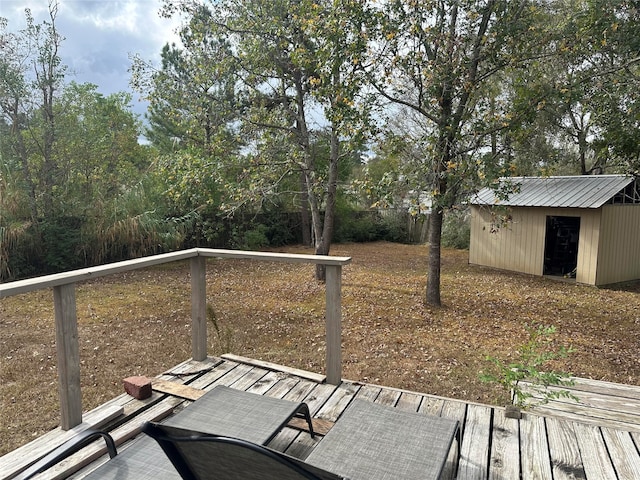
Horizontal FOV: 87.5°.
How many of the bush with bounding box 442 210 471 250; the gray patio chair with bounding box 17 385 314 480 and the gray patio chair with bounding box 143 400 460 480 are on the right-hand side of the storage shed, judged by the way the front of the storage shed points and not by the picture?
1

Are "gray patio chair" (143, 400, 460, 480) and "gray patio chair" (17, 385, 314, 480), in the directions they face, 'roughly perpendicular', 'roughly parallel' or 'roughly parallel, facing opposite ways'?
roughly parallel

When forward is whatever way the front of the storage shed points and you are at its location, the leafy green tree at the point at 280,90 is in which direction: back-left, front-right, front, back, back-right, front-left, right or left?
front

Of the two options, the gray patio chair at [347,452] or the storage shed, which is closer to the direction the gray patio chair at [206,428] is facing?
the storage shed

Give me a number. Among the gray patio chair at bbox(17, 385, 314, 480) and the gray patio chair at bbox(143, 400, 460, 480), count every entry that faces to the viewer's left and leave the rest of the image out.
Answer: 0

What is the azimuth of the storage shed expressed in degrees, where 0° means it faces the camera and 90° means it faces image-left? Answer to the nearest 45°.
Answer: approximately 45°

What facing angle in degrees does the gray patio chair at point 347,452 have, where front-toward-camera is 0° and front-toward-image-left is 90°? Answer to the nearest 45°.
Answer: approximately 225°

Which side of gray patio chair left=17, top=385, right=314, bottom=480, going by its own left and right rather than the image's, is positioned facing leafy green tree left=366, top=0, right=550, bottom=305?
front

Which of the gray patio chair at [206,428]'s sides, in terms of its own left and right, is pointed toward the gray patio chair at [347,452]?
right

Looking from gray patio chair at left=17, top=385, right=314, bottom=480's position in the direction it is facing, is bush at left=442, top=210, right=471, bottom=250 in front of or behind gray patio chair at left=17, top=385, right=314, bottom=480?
in front

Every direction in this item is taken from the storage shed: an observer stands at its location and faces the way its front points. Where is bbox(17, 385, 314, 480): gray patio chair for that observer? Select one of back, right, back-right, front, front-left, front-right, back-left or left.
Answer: front-left

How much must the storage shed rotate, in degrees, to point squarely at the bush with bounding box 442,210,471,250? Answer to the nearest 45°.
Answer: approximately 90° to its right

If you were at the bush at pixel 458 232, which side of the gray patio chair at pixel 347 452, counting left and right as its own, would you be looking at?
front
